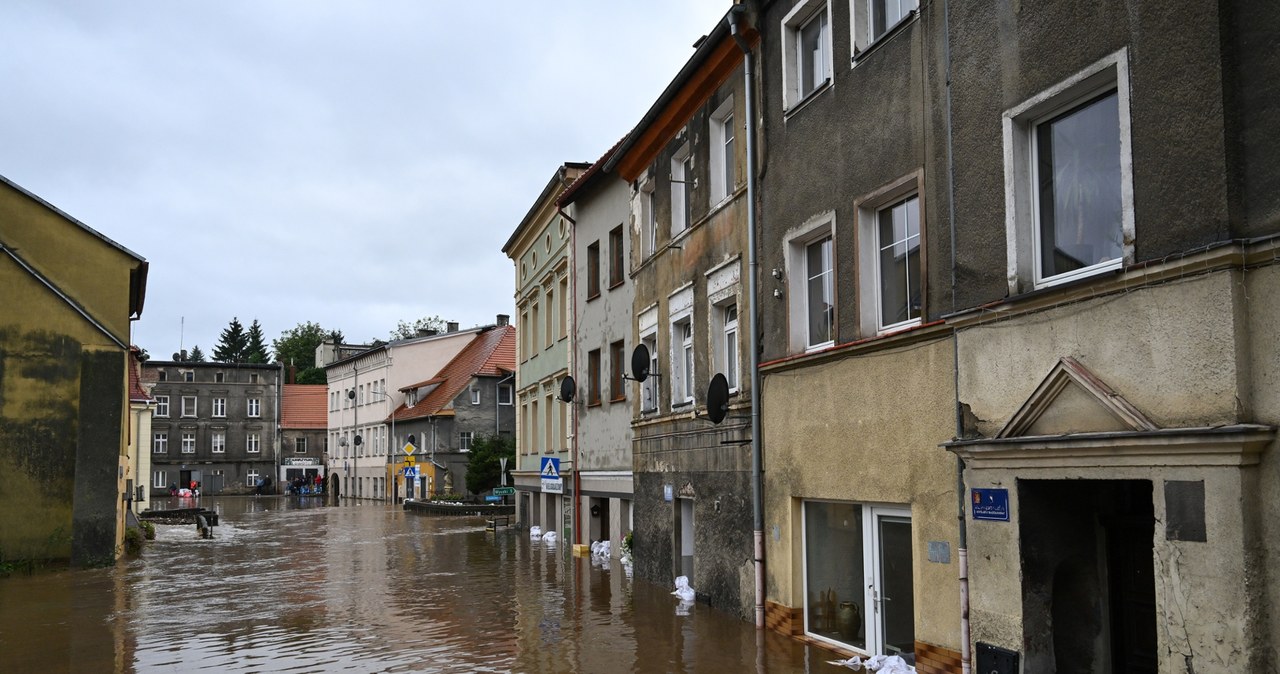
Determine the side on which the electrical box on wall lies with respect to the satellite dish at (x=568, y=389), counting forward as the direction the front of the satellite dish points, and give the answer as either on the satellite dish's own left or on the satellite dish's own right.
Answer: on the satellite dish's own left

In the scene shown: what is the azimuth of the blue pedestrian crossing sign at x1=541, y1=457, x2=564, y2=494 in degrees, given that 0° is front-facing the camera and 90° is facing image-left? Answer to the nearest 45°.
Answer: approximately 0°

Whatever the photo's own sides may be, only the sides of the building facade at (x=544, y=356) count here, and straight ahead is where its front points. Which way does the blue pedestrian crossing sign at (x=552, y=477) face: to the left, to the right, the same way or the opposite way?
to the left

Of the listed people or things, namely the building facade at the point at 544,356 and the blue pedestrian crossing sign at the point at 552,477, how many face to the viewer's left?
1

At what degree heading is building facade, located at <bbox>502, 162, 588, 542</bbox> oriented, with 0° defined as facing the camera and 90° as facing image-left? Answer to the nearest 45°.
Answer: approximately 90°

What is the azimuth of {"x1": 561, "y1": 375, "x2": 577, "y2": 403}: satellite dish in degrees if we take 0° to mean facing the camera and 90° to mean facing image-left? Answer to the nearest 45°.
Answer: approximately 45°
